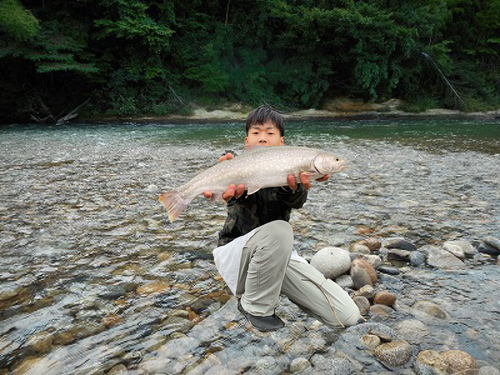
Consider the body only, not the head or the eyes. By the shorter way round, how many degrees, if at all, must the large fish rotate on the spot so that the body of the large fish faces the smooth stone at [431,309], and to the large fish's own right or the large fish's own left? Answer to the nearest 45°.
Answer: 0° — it already faces it

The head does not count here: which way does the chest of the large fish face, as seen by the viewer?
to the viewer's right

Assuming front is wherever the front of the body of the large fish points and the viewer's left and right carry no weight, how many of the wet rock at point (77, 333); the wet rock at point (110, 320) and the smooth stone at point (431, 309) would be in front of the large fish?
1

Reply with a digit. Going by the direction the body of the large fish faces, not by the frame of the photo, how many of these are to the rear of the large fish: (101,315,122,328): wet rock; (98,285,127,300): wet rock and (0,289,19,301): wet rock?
3

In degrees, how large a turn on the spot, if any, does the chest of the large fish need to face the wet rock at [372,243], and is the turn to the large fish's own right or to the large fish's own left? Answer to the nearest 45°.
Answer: approximately 45° to the large fish's own left

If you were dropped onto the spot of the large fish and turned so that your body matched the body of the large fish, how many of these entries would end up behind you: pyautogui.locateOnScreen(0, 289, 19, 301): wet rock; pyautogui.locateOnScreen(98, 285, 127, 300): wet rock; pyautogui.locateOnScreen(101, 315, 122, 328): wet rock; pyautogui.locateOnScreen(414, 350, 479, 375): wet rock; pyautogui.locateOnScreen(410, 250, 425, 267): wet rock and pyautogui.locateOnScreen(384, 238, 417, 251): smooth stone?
3
